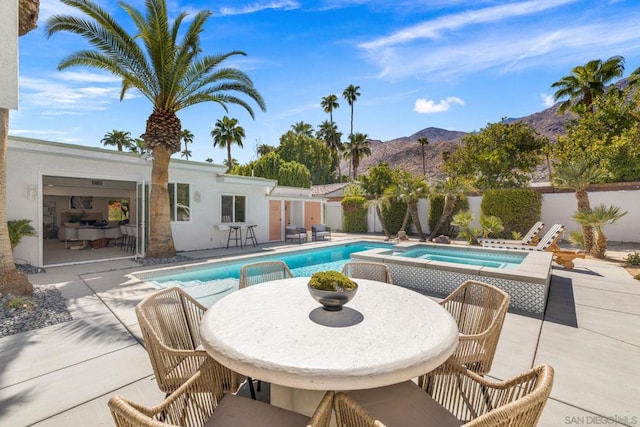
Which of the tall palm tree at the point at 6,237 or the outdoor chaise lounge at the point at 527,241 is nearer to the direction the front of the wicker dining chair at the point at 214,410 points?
the outdoor chaise lounge

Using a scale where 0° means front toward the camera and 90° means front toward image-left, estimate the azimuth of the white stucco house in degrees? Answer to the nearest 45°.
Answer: approximately 315°

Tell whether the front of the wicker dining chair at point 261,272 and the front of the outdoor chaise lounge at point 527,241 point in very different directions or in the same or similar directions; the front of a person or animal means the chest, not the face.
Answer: very different directions

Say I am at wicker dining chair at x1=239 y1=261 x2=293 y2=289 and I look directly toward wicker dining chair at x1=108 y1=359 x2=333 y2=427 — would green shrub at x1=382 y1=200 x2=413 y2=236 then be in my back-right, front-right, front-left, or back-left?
back-left

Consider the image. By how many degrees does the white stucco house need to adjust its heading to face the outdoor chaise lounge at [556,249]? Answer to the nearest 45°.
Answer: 0° — it already faces it

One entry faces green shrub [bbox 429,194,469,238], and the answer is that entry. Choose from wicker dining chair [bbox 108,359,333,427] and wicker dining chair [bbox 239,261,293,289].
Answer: wicker dining chair [bbox 108,359,333,427]

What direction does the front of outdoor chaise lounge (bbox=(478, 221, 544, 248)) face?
to the viewer's left

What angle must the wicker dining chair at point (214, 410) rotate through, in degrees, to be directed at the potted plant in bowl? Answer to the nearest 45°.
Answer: approximately 45° to its right

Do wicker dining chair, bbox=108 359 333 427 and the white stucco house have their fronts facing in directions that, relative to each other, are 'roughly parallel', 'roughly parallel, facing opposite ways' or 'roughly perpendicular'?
roughly perpendicular

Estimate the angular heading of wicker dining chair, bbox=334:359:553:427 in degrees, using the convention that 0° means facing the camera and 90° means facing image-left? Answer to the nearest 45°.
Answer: approximately 135°
